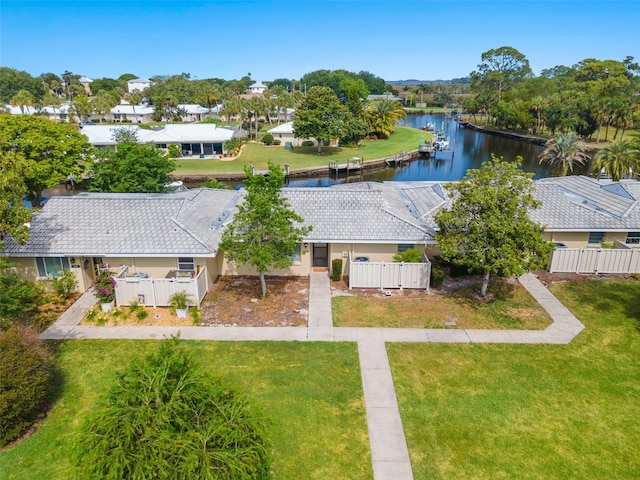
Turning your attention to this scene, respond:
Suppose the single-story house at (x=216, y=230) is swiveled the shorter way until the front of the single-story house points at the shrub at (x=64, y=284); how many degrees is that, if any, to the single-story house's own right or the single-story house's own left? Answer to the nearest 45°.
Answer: approximately 90° to the single-story house's own right

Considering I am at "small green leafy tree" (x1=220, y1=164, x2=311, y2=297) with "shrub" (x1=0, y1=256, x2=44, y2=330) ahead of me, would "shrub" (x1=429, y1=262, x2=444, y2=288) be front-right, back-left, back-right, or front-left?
back-left

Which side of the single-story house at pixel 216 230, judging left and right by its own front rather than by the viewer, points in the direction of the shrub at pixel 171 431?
front

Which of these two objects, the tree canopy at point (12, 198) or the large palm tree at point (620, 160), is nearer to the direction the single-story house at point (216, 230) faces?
the tree canopy

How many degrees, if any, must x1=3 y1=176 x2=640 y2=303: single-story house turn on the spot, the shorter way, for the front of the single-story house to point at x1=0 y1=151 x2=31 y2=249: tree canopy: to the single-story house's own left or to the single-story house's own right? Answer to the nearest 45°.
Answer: approximately 45° to the single-story house's own right

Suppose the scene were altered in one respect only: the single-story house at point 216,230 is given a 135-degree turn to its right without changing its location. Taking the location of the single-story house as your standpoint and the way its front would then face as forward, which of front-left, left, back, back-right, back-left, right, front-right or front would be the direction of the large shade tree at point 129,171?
front

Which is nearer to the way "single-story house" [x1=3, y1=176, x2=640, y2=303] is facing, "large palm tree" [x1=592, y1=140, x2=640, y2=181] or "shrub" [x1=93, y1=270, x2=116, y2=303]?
the shrub

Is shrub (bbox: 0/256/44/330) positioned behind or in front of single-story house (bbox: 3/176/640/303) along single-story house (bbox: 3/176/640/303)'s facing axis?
in front

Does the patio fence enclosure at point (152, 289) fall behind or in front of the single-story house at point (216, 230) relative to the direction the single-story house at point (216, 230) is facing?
in front

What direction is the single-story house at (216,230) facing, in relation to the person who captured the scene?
facing the viewer

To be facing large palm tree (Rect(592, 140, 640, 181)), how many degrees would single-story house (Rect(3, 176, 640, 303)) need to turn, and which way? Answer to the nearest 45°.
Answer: approximately 135° to its left

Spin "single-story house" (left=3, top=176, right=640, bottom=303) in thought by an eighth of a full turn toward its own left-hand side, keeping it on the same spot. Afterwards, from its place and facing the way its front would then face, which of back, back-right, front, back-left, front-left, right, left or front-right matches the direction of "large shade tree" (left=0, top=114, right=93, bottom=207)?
back

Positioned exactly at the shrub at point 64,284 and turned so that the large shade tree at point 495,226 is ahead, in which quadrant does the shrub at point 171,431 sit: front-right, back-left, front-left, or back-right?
front-right

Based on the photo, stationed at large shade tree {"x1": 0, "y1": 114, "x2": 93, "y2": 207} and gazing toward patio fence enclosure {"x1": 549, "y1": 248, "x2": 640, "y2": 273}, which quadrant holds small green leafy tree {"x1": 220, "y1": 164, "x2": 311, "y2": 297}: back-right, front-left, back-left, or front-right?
front-right

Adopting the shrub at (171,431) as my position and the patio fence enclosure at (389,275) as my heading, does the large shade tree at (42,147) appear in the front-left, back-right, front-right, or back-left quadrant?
front-left

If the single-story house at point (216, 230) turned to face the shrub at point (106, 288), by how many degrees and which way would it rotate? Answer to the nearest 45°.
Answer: approximately 45° to its right
